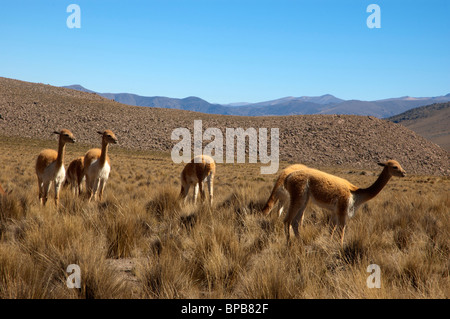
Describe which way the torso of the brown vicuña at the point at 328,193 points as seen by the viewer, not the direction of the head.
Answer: to the viewer's right

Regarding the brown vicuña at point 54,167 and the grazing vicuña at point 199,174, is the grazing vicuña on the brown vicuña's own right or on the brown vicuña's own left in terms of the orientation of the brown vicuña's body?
on the brown vicuña's own left

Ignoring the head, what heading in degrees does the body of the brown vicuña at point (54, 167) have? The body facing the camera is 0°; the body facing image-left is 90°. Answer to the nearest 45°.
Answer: approximately 315°
